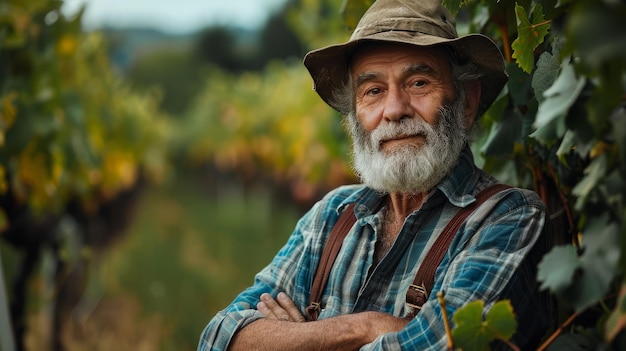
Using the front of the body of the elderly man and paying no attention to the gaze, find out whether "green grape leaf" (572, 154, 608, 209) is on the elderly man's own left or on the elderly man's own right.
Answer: on the elderly man's own left

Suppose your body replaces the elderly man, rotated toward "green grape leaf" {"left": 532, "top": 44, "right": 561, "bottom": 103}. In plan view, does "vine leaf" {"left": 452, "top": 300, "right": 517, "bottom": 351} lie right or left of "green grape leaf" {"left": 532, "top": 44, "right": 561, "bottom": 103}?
right

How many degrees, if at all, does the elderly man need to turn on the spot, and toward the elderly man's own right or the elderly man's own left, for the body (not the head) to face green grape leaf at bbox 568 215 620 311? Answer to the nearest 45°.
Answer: approximately 45° to the elderly man's own left
